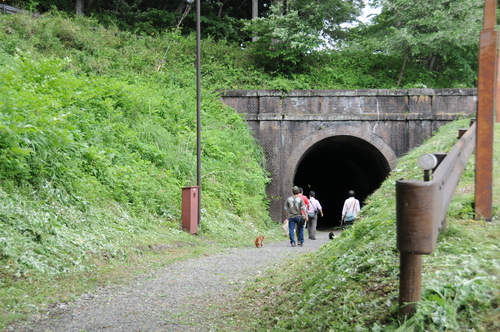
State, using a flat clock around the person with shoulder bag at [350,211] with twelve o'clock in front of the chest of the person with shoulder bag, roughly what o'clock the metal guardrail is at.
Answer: The metal guardrail is roughly at 6 o'clock from the person with shoulder bag.

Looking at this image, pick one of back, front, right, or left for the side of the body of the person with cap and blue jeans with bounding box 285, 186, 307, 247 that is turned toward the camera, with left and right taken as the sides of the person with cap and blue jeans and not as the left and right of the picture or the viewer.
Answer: back

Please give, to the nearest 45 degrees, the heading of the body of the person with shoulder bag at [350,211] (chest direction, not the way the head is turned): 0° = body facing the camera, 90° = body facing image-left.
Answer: approximately 180°

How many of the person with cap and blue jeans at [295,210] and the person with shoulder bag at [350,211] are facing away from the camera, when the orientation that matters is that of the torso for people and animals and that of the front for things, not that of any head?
2

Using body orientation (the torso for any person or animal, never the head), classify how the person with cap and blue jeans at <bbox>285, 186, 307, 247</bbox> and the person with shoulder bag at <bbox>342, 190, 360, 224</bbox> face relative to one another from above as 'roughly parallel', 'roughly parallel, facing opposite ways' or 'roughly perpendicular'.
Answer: roughly parallel

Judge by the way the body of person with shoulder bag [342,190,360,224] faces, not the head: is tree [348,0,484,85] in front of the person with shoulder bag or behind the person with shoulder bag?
in front

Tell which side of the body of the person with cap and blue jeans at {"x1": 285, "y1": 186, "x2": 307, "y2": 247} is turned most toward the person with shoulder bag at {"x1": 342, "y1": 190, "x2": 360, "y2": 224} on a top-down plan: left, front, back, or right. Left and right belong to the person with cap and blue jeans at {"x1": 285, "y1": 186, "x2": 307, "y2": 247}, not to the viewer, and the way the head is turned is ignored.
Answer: right

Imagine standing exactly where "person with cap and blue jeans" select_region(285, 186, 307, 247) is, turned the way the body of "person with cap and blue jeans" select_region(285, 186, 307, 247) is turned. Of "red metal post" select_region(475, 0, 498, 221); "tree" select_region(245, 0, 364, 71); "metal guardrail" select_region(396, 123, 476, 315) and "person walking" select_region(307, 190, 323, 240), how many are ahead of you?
2

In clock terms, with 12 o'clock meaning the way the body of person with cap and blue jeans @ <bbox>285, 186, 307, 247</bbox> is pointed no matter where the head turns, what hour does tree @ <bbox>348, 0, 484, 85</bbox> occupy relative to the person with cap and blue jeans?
The tree is roughly at 1 o'clock from the person with cap and blue jeans.
